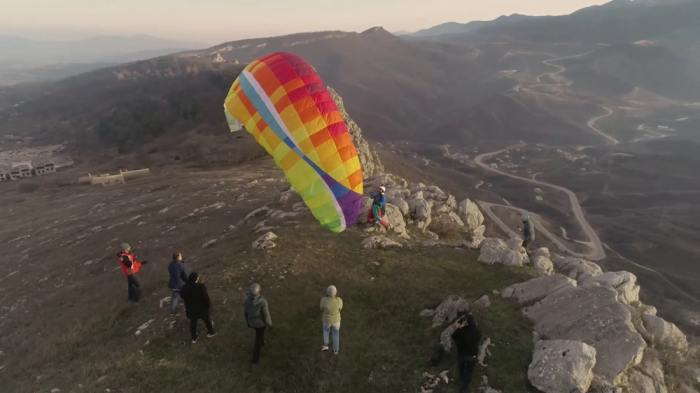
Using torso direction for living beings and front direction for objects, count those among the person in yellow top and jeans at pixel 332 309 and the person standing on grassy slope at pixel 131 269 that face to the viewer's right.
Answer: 1

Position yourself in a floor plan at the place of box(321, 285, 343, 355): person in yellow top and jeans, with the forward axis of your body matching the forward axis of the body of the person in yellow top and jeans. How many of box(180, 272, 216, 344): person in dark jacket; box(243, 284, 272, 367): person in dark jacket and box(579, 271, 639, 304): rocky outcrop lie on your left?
2

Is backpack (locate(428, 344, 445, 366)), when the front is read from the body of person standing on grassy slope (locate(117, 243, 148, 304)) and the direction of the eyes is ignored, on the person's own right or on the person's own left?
on the person's own right

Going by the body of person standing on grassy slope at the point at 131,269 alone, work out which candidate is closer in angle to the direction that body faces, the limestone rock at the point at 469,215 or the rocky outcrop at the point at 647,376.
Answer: the limestone rock

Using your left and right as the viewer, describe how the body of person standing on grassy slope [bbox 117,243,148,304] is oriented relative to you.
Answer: facing to the right of the viewer

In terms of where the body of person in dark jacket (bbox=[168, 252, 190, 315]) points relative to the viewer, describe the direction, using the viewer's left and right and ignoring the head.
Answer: facing away from the viewer and to the right of the viewer

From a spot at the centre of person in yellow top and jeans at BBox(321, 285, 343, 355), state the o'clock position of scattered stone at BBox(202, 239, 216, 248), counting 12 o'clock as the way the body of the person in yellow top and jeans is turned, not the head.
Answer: The scattered stone is roughly at 11 o'clock from the person in yellow top and jeans.

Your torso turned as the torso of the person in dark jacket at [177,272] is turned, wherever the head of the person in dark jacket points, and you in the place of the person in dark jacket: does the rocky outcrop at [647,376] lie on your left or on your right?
on your right

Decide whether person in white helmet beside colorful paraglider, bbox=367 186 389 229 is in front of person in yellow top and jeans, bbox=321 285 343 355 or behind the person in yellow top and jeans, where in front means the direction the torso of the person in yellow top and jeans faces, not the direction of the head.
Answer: in front

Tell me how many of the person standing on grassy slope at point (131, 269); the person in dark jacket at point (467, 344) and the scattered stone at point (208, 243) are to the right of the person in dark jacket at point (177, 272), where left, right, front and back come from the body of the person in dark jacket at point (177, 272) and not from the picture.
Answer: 1

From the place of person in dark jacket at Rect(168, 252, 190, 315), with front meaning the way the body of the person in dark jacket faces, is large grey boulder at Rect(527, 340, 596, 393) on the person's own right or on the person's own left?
on the person's own right

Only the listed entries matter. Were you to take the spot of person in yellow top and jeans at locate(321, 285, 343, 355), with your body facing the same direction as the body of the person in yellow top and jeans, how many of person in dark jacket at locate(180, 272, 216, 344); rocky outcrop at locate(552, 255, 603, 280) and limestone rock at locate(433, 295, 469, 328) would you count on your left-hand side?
1

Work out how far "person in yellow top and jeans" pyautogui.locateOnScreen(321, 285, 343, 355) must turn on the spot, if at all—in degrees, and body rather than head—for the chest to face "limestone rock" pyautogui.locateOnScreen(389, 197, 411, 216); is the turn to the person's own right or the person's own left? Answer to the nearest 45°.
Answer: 0° — they already face it

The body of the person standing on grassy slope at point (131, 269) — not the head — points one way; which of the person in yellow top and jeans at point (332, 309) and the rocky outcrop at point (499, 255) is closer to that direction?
the rocky outcrop

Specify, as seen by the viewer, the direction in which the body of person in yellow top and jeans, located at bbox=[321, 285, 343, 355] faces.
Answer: away from the camera
